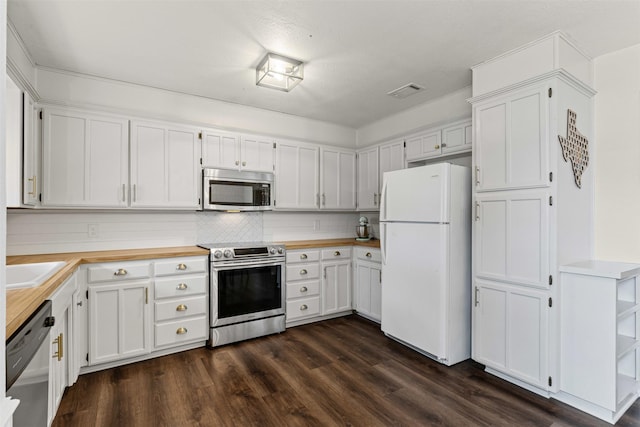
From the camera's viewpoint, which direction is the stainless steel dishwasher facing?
to the viewer's right

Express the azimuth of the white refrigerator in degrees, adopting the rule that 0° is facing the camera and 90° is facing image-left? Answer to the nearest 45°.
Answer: approximately 45°

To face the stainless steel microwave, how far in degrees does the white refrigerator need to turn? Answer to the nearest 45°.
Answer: approximately 45° to its right

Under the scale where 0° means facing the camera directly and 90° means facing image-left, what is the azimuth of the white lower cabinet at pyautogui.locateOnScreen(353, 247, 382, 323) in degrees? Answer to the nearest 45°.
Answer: approximately 45°

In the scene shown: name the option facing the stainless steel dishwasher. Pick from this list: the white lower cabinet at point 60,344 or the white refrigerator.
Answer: the white refrigerator

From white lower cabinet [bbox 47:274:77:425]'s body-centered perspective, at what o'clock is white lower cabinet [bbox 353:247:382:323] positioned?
white lower cabinet [bbox 353:247:382:323] is roughly at 12 o'clock from white lower cabinet [bbox 47:274:77:425].

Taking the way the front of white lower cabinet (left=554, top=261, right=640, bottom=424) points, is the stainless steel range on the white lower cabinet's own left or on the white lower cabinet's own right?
on the white lower cabinet's own right

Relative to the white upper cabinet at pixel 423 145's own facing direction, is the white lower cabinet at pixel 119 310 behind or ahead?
ahead

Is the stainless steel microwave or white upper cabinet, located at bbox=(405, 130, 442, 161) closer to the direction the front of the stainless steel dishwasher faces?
the white upper cabinet
